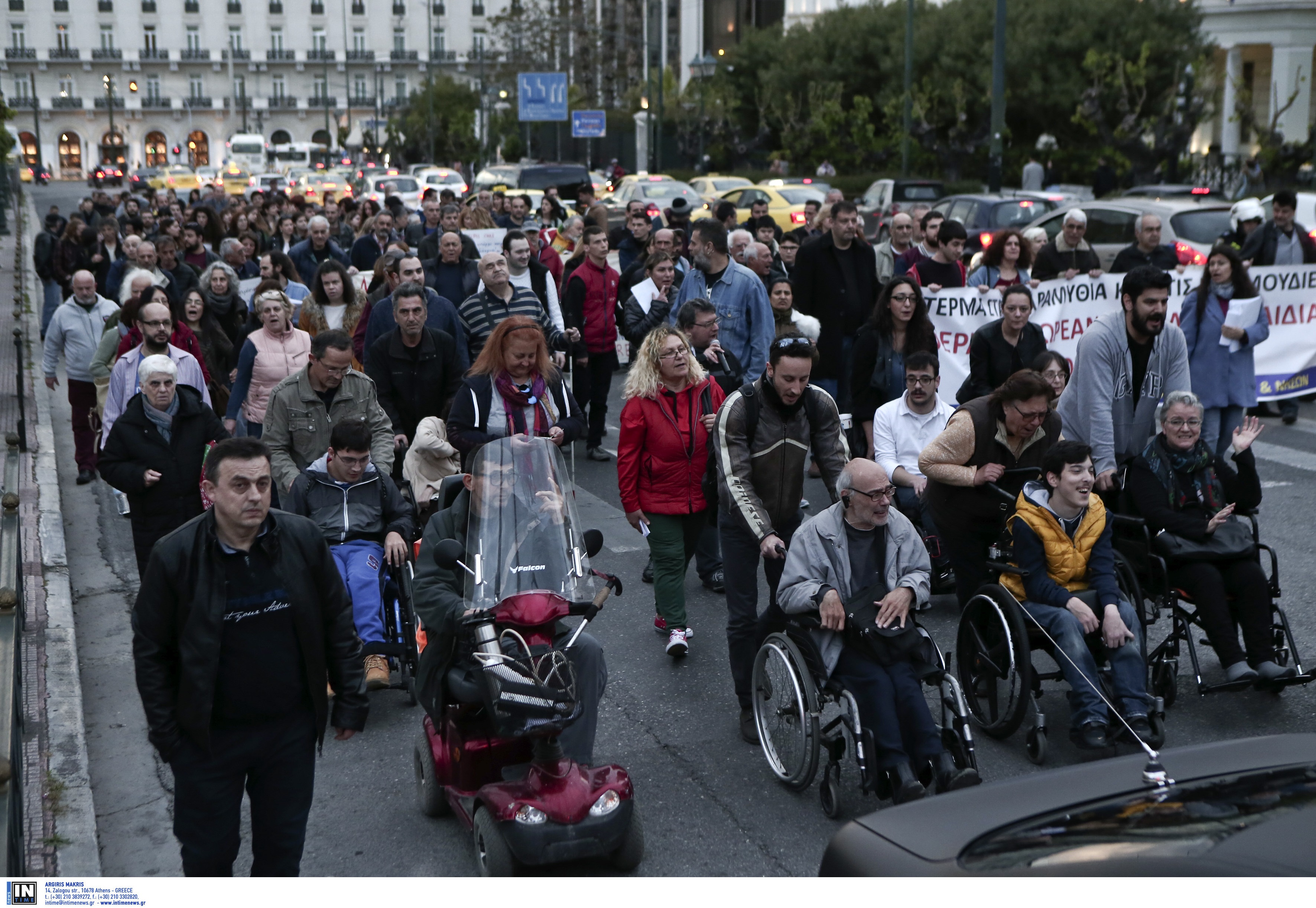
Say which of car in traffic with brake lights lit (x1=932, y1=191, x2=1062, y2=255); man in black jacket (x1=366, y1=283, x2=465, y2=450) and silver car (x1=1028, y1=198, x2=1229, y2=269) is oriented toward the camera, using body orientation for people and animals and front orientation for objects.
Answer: the man in black jacket

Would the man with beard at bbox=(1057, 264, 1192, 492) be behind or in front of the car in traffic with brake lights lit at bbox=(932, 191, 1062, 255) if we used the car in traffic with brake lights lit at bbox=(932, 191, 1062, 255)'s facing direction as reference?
behind

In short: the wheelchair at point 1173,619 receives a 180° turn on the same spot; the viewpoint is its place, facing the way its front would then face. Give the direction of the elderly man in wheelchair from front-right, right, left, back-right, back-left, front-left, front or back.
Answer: left

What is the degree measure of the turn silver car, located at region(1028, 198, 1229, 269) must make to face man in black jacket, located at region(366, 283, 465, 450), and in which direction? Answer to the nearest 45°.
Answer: approximately 90° to its left

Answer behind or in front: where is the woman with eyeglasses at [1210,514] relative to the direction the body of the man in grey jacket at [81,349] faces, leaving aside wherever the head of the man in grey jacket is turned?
in front

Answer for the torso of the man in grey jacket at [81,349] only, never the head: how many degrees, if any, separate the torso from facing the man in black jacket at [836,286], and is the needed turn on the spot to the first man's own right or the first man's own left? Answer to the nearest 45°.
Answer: approximately 45° to the first man's own left

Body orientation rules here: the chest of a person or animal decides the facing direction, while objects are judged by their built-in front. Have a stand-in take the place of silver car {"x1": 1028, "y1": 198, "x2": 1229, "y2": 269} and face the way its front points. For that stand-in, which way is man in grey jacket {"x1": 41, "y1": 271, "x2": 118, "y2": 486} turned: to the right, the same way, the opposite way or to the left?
the opposite way

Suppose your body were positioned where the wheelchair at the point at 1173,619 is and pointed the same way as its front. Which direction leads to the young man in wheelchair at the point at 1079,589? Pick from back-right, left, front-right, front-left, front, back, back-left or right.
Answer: right

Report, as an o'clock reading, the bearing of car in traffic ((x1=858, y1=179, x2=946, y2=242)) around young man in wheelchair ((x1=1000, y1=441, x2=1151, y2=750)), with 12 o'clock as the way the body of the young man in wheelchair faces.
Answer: The car in traffic is roughly at 7 o'clock from the young man in wheelchair.

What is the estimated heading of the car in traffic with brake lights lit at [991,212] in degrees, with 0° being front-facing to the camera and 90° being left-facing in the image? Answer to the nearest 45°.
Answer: approximately 135°

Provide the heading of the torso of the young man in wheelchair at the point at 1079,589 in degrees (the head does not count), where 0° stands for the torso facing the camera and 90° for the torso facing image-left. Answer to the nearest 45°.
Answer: approximately 315°

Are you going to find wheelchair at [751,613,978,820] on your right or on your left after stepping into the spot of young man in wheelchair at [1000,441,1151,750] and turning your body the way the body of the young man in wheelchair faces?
on your right
